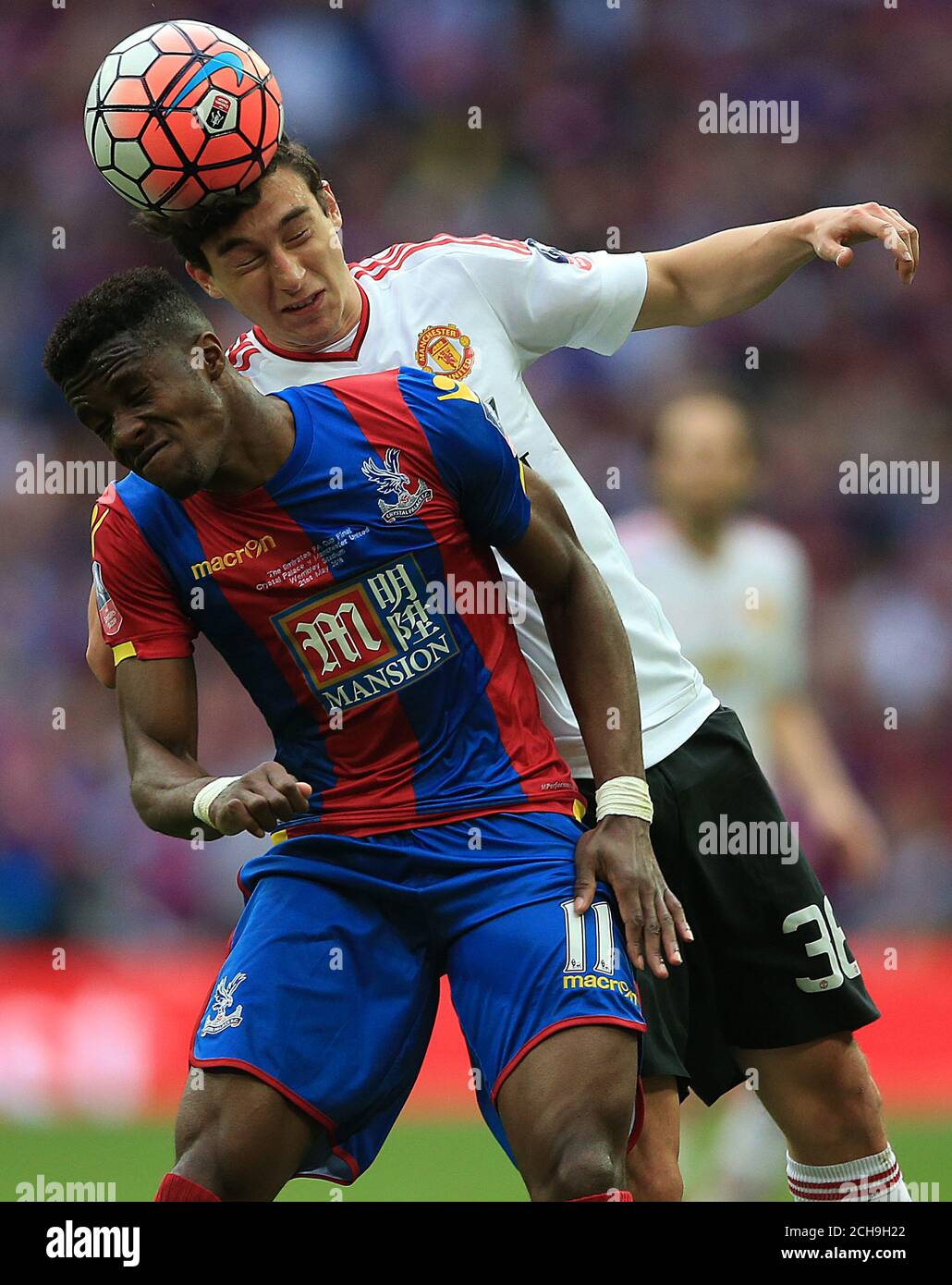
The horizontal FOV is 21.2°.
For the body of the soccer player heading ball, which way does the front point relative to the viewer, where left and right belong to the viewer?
facing the viewer

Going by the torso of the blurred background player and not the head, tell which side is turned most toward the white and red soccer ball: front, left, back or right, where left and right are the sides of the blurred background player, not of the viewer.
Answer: front

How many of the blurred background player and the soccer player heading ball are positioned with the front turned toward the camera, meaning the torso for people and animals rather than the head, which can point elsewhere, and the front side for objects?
2

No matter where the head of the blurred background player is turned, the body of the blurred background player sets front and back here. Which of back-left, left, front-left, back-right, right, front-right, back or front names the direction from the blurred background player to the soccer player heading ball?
front

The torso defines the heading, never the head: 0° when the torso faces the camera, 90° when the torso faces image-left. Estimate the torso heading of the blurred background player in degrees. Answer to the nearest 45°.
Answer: approximately 0°
